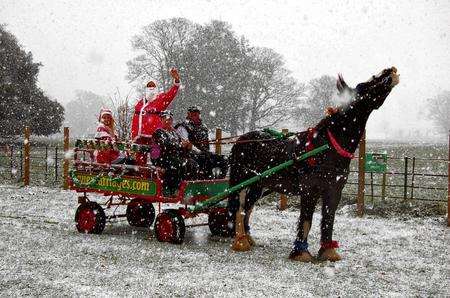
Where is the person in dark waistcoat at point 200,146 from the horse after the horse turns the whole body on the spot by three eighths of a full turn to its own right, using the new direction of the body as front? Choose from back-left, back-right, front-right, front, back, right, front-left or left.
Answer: front-right

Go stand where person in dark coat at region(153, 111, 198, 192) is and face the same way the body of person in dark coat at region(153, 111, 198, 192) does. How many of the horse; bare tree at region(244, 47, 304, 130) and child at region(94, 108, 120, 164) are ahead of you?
1

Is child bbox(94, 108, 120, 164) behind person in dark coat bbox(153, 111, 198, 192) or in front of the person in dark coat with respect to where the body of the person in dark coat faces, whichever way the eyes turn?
behind

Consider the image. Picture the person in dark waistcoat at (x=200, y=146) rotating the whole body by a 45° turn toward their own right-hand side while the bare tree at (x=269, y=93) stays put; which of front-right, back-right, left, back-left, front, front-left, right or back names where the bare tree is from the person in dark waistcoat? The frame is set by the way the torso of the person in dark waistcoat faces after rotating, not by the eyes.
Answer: back

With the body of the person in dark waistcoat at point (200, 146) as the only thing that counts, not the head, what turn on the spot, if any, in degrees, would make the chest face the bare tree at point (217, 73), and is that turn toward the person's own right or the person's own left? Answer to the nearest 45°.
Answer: approximately 135° to the person's own left

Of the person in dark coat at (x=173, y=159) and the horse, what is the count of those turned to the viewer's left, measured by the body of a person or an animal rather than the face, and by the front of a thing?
0

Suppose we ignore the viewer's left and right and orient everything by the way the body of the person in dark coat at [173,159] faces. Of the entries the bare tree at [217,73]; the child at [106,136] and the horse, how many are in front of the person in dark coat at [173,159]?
1

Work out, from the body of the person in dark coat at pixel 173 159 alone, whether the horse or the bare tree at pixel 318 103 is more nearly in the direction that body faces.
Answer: the horse

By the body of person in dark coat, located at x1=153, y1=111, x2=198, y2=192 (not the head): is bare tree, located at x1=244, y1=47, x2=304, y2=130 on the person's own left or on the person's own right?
on the person's own left

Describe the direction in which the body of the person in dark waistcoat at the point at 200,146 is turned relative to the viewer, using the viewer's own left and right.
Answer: facing the viewer and to the right of the viewer

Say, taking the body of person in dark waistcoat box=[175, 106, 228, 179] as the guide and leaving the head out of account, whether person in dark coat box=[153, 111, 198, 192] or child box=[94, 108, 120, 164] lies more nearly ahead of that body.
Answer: the person in dark coat

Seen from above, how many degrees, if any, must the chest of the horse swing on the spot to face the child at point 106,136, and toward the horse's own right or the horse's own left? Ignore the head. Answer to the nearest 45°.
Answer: approximately 180°

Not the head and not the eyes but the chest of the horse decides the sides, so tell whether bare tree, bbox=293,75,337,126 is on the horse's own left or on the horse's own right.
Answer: on the horse's own left
